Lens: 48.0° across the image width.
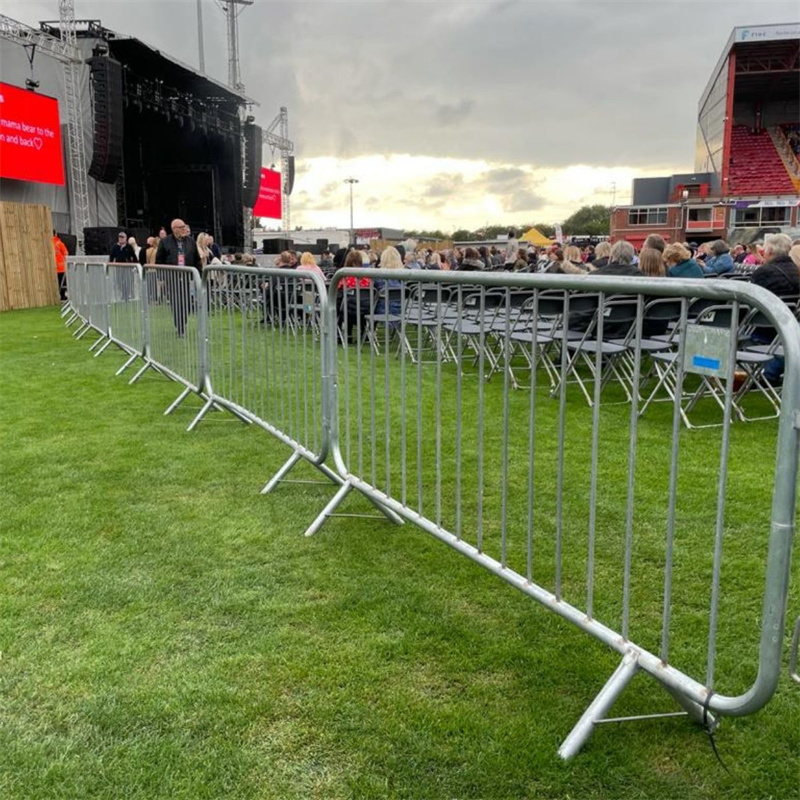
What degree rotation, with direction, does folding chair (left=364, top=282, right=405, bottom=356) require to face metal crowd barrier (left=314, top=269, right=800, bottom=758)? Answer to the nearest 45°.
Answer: approximately 180°

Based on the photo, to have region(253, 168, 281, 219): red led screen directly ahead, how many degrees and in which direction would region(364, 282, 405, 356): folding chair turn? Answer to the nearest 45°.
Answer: approximately 45° to its right

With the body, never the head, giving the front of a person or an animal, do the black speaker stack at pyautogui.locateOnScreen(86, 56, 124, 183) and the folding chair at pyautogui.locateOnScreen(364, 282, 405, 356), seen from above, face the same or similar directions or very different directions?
very different directions

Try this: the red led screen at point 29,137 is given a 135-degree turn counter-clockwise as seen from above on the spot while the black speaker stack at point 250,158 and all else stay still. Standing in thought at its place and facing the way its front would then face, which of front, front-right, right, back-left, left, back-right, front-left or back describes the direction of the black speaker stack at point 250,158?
front-right

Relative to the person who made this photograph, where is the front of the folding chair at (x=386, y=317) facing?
facing away from the viewer and to the left of the viewer

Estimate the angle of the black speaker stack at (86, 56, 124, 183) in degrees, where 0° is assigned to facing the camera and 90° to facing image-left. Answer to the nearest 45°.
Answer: approximately 315°

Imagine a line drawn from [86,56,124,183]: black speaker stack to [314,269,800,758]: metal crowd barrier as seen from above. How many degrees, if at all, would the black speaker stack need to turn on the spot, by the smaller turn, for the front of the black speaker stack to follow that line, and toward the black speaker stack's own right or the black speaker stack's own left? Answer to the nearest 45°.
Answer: approximately 45° to the black speaker stack's own right

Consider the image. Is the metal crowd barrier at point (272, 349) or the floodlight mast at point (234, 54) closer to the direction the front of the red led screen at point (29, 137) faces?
the metal crowd barrier

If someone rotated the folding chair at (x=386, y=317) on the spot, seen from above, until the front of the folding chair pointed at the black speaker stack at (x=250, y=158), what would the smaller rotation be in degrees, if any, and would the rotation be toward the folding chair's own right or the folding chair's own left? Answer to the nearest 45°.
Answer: approximately 45° to the folding chair's own right
